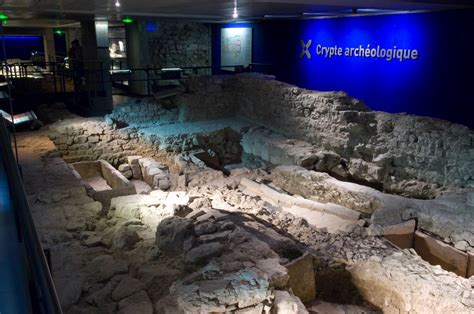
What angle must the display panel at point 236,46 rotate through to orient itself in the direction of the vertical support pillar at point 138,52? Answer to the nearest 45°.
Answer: approximately 90° to its right

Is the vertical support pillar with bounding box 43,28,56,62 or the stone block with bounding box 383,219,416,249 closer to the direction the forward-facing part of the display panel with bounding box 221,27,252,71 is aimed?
the stone block

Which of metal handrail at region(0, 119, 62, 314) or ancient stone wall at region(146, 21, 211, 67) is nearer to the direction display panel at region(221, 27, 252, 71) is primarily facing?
the metal handrail

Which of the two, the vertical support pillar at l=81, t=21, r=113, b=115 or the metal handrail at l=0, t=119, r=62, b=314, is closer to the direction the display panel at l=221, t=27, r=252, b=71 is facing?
the metal handrail

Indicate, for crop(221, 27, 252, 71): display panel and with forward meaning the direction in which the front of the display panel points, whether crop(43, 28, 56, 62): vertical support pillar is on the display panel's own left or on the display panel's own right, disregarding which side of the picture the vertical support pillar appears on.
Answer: on the display panel's own right

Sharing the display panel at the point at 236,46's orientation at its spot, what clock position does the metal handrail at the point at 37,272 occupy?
The metal handrail is roughly at 12 o'clock from the display panel.

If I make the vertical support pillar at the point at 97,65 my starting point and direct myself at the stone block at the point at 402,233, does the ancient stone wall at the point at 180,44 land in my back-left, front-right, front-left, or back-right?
back-left

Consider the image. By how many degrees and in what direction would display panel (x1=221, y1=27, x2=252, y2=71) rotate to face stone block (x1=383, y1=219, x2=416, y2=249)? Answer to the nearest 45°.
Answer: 0° — it already faces it

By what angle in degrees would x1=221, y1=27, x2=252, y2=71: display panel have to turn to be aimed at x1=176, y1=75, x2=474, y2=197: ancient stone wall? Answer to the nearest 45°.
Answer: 0° — it already faces it

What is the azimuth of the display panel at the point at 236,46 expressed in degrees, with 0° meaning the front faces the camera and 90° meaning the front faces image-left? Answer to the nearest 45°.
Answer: approximately 0°

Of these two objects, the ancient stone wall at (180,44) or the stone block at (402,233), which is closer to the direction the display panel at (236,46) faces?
the stone block
